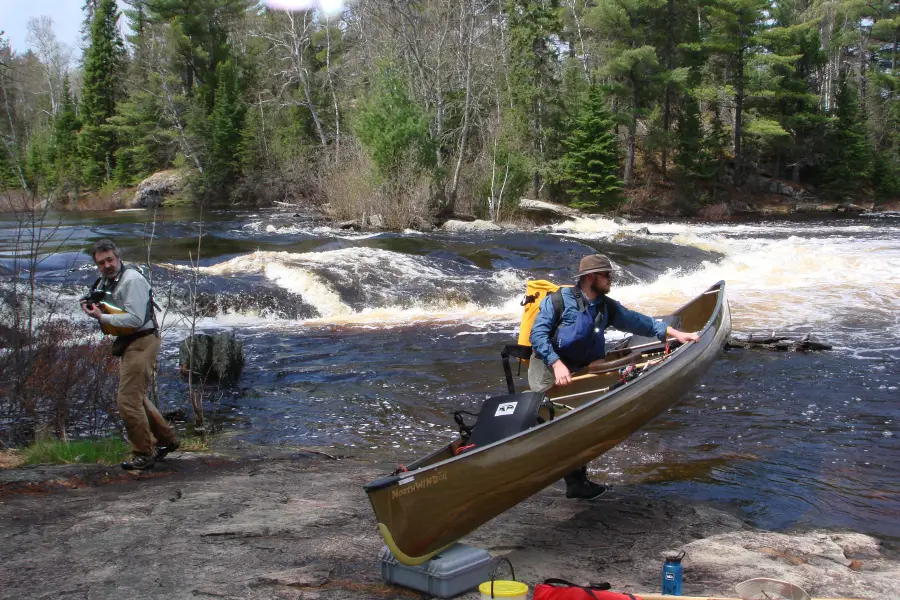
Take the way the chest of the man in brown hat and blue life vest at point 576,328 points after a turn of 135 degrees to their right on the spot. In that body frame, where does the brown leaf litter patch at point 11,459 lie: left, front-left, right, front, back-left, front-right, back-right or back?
front

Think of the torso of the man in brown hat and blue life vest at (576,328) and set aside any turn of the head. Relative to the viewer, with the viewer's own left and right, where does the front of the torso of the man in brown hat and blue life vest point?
facing the viewer and to the right of the viewer

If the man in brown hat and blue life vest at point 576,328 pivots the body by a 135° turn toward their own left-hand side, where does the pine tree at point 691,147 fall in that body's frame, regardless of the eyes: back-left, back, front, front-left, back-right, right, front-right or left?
front

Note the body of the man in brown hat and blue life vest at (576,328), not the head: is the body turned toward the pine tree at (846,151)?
no

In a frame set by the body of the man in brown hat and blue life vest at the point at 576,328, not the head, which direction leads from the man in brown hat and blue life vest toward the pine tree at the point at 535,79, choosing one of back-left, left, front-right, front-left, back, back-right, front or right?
back-left

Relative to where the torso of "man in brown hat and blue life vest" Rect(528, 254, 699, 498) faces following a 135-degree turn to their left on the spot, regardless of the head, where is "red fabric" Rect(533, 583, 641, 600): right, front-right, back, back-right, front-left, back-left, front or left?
back

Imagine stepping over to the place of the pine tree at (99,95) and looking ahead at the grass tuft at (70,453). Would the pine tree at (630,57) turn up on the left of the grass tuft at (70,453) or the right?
left
